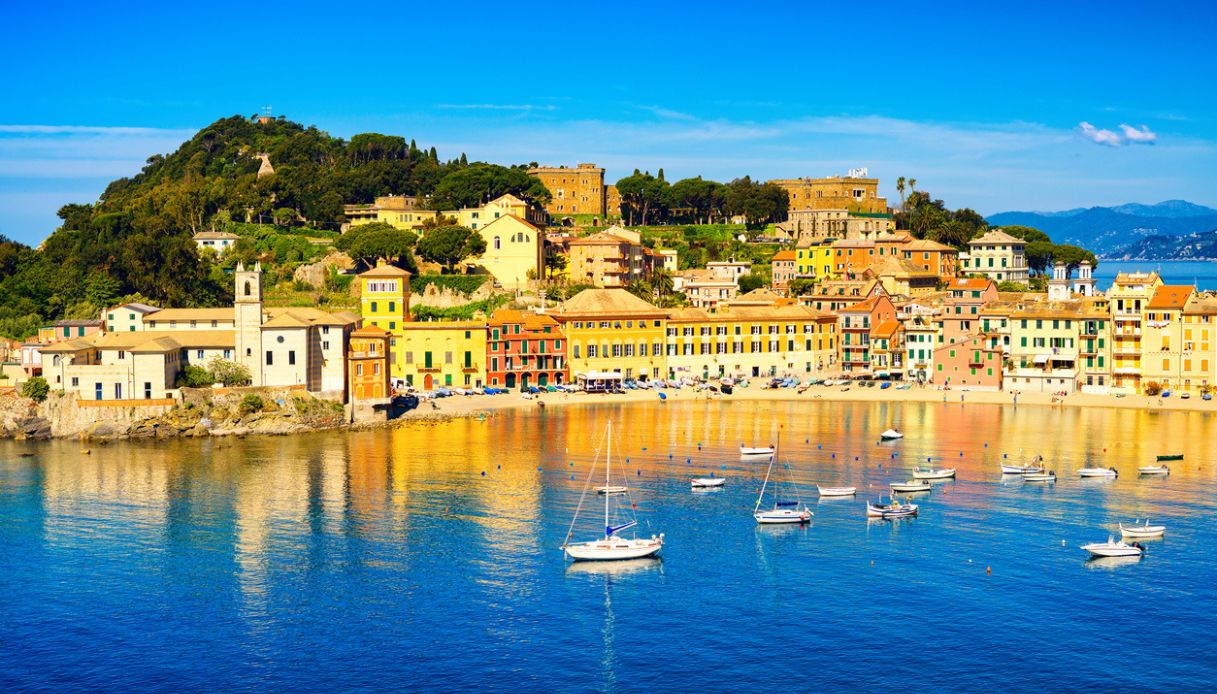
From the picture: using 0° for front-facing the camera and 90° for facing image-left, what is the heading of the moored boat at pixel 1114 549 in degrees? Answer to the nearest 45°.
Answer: approximately 90°
